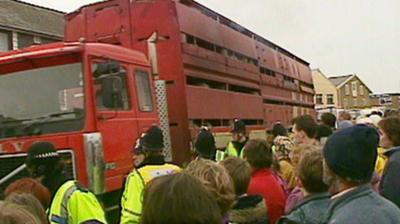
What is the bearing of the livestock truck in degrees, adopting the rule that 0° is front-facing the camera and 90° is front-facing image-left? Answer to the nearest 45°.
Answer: approximately 45°

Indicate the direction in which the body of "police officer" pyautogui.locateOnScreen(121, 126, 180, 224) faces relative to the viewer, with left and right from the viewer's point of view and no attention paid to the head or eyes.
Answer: facing away from the viewer and to the left of the viewer

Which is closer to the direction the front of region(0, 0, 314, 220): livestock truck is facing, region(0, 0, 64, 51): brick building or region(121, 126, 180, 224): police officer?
the police officer
